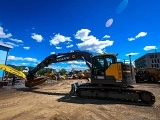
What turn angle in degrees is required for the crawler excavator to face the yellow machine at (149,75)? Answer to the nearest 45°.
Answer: approximately 135° to its right

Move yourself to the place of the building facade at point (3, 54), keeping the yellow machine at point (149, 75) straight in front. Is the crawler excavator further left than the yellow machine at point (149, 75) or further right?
right

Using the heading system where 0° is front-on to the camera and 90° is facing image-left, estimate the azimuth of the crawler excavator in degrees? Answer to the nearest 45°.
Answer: approximately 90°

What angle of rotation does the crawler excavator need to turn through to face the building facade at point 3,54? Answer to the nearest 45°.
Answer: approximately 45° to its right

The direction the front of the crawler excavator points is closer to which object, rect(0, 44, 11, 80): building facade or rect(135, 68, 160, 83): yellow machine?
the building facade
